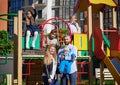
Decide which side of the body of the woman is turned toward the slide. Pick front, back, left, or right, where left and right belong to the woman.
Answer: left

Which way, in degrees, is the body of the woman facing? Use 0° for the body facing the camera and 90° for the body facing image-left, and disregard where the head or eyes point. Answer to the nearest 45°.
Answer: approximately 315°
